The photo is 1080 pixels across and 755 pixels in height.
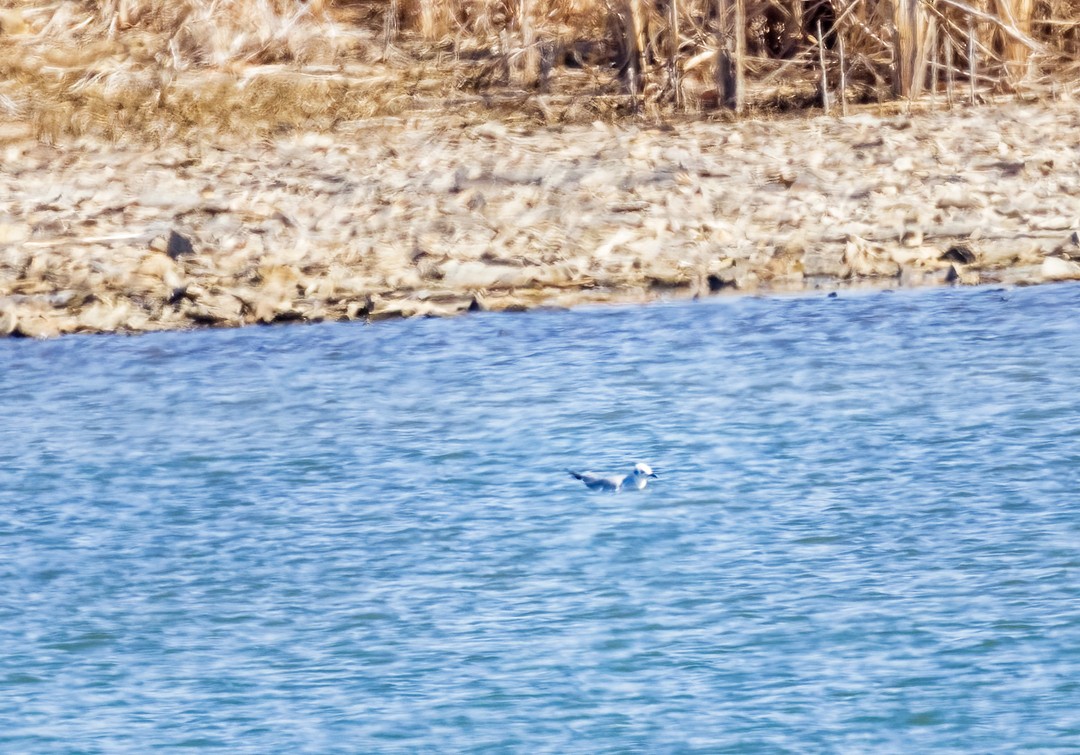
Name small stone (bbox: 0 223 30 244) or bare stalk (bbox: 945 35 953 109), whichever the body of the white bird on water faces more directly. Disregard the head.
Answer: the bare stalk

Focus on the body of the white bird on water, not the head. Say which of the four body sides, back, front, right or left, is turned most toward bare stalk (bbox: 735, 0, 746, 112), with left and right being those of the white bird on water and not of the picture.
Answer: left

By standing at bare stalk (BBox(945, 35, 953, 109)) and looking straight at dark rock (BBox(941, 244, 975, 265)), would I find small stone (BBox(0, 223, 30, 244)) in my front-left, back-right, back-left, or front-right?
front-right

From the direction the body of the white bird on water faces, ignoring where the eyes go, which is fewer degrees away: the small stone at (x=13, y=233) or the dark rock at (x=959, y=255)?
the dark rock

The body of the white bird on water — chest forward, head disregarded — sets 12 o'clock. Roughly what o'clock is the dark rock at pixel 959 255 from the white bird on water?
The dark rock is roughly at 10 o'clock from the white bird on water.

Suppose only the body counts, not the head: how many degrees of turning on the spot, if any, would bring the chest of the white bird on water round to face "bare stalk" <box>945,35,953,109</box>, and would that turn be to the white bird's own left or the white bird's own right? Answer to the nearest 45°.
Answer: approximately 90° to the white bird's own left

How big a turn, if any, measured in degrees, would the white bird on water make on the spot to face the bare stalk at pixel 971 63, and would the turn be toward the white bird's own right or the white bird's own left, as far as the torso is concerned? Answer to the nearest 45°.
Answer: approximately 90° to the white bird's own left

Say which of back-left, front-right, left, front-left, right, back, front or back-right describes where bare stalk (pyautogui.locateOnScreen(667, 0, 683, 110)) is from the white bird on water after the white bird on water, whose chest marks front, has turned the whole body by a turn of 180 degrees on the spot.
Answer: right

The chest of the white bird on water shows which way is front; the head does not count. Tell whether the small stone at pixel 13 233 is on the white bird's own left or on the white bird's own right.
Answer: on the white bird's own left

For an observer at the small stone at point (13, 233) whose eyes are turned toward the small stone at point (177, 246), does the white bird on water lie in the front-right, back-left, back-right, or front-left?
front-right

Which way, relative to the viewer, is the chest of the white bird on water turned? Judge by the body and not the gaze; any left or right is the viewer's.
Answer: facing to the right of the viewer
